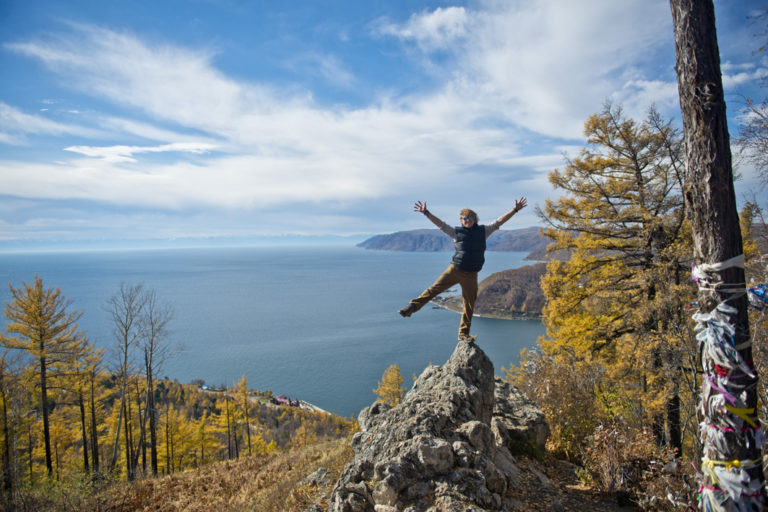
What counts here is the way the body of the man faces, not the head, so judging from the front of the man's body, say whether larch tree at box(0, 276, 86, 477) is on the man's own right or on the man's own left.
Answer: on the man's own right

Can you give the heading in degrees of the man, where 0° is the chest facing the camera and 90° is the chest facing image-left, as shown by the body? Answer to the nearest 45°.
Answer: approximately 0°

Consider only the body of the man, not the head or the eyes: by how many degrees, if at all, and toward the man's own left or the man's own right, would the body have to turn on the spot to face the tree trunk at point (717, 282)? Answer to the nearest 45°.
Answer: approximately 45° to the man's own left
